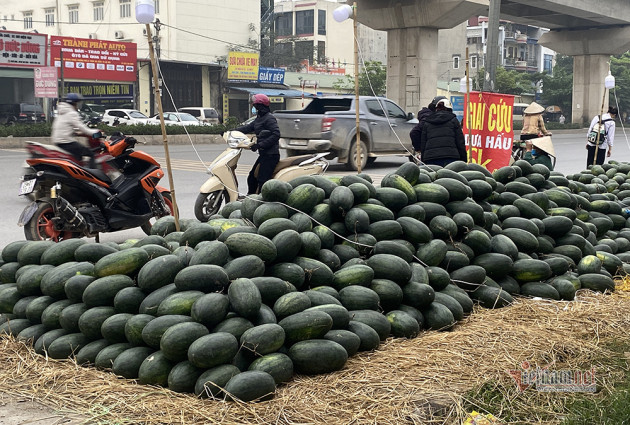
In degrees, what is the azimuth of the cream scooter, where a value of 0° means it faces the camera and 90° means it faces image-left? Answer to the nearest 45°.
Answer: approximately 45°

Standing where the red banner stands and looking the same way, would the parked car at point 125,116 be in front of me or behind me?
behind

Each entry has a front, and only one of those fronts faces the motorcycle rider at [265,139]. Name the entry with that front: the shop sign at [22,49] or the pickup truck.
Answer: the shop sign

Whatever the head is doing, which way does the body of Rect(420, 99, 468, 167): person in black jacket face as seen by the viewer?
away from the camera

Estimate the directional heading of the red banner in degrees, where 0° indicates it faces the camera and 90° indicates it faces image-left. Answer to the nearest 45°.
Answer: approximately 0°

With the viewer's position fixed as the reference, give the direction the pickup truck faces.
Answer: facing away from the viewer and to the right of the viewer
